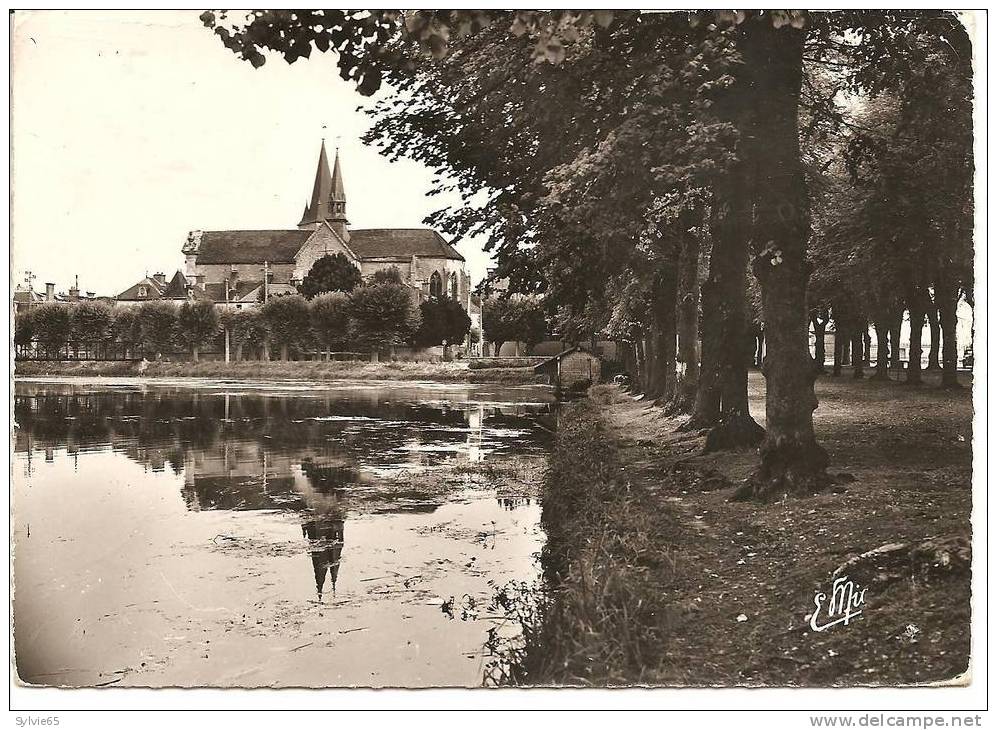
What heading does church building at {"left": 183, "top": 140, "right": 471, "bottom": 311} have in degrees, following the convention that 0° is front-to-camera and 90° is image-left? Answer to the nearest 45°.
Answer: approximately 90°

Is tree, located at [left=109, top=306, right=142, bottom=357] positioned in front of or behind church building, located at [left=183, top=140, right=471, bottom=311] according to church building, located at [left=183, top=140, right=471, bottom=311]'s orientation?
in front
